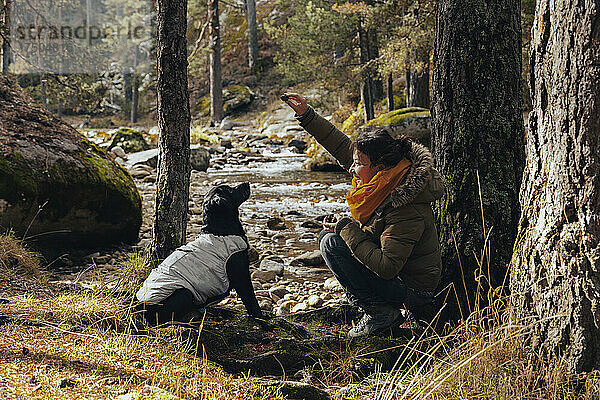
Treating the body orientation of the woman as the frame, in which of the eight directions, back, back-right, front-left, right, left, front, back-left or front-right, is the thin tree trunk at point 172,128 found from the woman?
front-right

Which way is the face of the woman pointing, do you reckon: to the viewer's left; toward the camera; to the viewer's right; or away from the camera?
to the viewer's left

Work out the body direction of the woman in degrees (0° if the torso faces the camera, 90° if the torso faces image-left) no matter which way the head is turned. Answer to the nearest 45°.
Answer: approximately 90°

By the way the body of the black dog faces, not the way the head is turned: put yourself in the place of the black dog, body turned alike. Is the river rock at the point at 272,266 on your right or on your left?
on your left

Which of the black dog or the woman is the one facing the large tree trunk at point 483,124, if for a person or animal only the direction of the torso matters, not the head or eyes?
the black dog

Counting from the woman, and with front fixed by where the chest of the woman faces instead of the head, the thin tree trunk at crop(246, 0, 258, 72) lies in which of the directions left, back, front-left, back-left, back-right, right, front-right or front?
right

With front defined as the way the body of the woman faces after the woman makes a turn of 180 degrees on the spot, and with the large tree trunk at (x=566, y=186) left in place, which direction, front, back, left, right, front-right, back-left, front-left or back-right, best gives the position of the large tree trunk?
front-right

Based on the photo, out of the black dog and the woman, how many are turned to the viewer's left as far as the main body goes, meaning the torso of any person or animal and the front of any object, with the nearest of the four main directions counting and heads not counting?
1

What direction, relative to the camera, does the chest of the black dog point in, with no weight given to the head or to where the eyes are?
to the viewer's right

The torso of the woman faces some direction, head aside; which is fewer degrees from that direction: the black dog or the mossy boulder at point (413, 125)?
the black dog

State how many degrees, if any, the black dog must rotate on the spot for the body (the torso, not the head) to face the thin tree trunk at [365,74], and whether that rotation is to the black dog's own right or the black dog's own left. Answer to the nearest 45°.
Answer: approximately 90° to the black dog's own left

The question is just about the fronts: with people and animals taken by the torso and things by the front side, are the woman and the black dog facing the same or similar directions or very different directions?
very different directions

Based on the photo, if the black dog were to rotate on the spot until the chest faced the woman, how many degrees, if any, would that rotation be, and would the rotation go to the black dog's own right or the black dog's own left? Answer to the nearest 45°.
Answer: approximately 45° to the black dog's own right

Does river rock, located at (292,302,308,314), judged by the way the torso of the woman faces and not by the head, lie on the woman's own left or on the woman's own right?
on the woman's own right
